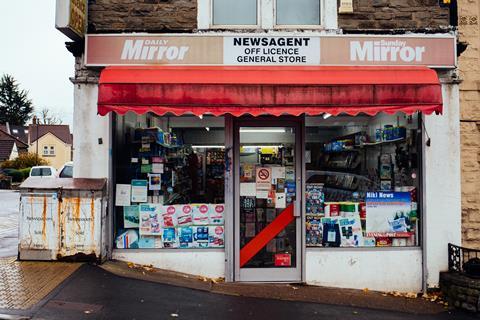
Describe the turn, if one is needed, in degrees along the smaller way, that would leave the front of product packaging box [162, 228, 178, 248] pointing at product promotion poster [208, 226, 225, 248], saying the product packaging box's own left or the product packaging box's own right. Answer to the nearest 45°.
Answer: approximately 90° to the product packaging box's own left

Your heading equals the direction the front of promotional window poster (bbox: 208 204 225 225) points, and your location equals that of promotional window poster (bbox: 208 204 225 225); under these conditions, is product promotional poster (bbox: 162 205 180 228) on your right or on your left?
on your right

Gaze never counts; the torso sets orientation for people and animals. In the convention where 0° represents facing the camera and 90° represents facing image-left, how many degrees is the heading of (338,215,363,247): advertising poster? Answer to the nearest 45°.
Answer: approximately 0°

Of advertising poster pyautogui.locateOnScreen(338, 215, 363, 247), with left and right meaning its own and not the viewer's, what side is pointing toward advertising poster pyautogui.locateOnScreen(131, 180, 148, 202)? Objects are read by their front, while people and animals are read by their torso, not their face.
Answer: right

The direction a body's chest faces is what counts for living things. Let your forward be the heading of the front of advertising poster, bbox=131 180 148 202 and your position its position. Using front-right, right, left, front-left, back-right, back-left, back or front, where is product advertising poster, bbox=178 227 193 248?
left

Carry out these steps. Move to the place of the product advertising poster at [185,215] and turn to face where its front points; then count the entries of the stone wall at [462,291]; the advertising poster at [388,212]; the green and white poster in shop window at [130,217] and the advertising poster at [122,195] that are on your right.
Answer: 2

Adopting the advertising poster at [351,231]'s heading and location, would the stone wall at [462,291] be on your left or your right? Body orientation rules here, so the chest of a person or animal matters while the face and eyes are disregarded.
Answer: on your left

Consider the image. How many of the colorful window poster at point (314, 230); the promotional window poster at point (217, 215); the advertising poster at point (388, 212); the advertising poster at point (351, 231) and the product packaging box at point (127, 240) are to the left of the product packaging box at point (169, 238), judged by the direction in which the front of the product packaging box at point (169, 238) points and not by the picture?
4

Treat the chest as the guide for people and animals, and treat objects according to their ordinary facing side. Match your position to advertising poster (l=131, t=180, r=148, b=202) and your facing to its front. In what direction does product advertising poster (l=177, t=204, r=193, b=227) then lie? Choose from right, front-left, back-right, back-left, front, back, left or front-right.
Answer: left

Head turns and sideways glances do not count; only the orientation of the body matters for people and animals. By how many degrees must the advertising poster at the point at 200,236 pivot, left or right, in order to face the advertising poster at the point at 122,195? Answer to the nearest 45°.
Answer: approximately 90° to its right
